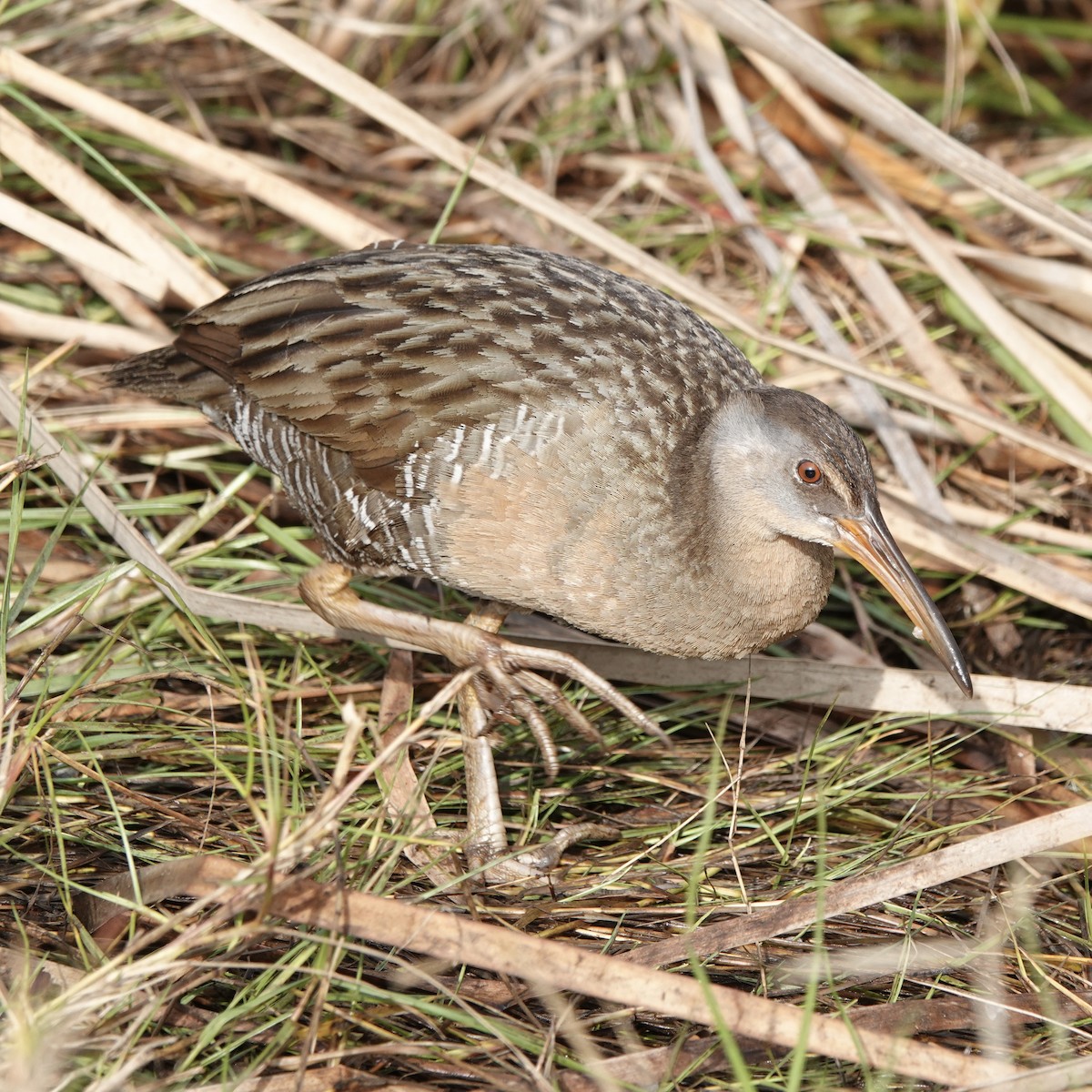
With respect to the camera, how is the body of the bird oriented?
to the viewer's right
